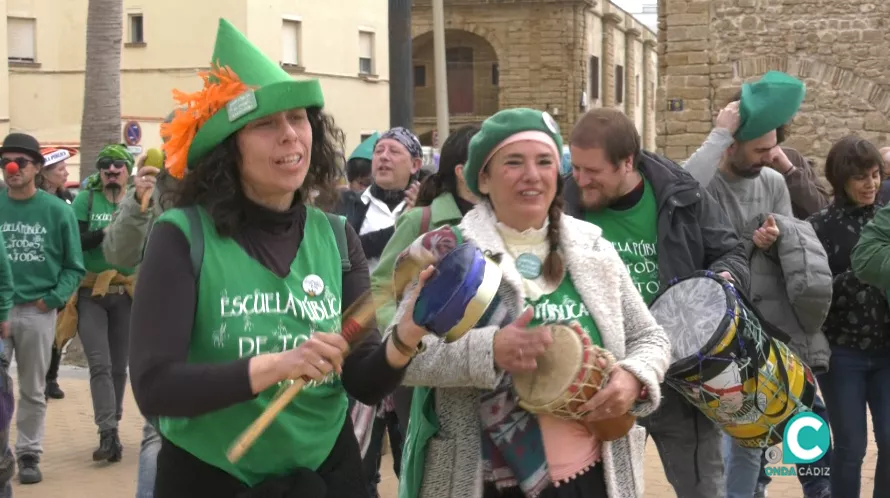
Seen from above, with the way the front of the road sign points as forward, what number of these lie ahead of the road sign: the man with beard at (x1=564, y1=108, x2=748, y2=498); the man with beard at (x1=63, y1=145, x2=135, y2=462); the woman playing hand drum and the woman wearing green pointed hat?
4

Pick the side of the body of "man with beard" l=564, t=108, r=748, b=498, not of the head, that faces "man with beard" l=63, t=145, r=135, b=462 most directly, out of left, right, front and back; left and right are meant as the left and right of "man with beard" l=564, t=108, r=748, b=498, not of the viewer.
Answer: right

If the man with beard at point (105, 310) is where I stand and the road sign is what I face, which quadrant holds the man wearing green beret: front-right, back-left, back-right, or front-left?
back-right

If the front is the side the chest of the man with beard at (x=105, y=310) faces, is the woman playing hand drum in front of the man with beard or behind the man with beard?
in front

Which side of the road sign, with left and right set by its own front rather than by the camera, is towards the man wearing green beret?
front

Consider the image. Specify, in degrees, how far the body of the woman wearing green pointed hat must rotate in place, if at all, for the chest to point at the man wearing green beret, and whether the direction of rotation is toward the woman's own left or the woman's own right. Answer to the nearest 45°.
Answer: approximately 90° to the woman's own left

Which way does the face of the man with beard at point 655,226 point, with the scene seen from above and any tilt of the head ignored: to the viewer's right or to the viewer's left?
to the viewer's left

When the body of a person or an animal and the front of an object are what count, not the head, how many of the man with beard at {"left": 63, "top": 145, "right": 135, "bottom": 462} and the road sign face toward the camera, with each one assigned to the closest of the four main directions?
2

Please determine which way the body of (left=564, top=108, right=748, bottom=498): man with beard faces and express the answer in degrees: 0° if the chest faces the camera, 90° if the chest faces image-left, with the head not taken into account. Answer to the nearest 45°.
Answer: approximately 45°
